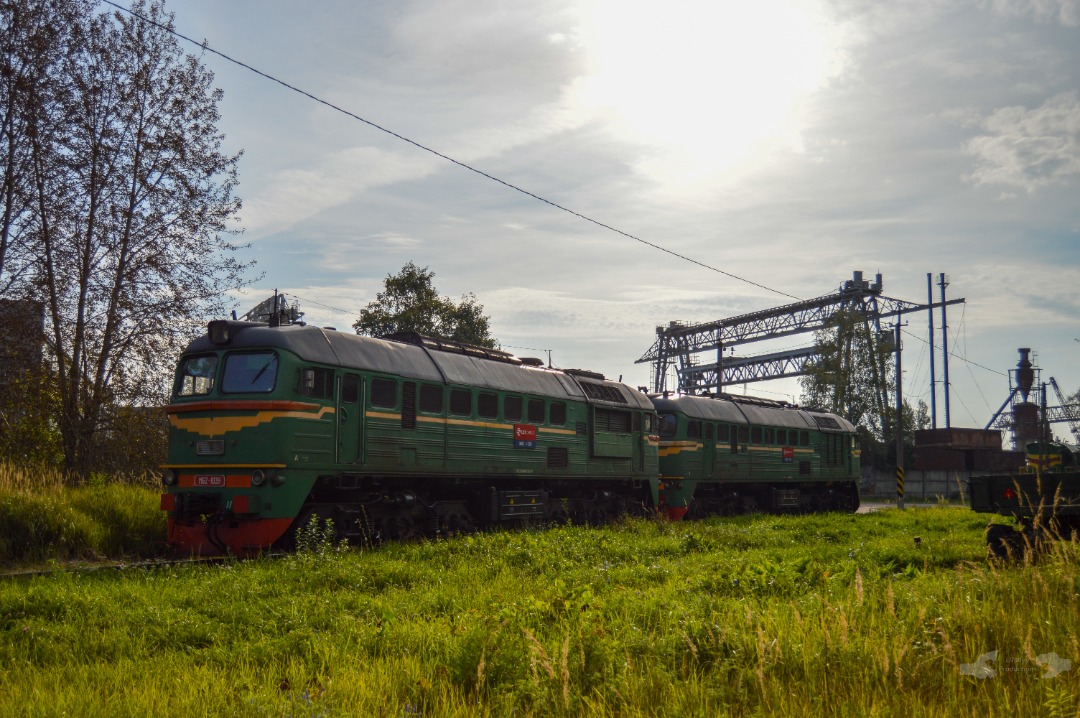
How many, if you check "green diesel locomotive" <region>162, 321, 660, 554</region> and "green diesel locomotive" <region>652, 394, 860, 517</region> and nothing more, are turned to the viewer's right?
0

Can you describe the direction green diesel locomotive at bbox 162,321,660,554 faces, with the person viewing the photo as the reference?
facing the viewer and to the left of the viewer

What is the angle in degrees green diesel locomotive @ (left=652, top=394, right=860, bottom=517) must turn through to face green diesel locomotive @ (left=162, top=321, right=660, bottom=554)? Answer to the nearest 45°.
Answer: approximately 45° to its left

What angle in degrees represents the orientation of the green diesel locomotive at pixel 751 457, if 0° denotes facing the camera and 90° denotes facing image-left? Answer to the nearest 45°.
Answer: approximately 45°

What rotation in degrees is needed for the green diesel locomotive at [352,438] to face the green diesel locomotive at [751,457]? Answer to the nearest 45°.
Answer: approximately 180°

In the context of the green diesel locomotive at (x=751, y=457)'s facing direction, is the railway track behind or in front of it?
in front

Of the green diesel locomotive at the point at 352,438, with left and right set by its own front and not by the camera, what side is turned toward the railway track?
front

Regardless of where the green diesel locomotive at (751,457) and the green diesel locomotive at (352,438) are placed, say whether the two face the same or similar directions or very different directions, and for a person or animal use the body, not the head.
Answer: same or similar directions
